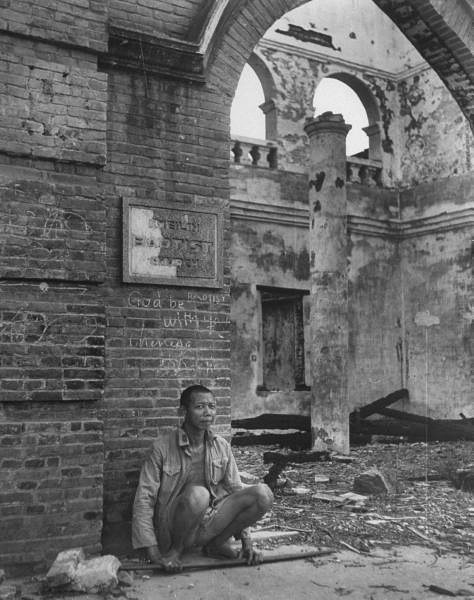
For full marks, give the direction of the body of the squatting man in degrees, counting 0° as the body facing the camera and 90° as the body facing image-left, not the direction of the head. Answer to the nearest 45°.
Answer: approximately 315°

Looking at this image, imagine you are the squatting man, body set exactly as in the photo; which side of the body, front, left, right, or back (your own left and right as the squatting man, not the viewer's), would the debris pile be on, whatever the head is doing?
left

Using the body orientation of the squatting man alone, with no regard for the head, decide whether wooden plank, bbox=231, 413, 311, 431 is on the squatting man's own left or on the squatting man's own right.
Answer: on the squatting man's own left

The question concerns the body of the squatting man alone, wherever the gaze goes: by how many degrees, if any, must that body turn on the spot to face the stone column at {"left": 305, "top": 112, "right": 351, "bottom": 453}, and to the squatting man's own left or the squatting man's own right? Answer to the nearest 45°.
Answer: approximately 135° to the squatting man's own left
